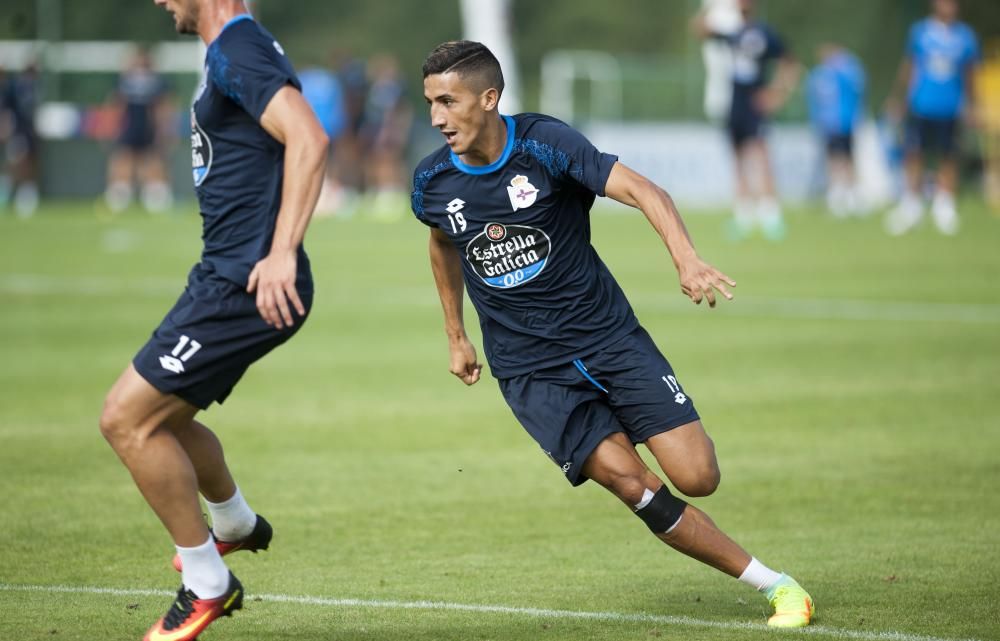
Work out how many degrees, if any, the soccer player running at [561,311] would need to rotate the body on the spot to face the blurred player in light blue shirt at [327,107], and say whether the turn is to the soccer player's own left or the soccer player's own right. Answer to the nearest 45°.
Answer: approximately 135° to the soccer player's own right

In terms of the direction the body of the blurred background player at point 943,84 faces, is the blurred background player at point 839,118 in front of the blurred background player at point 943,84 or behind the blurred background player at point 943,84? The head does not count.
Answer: behind

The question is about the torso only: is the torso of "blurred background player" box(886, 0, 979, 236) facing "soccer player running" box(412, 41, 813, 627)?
yes

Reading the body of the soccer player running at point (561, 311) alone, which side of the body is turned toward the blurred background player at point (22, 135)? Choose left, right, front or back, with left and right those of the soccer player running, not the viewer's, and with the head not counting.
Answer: right

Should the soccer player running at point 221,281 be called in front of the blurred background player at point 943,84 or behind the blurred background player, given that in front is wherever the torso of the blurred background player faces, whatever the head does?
in front

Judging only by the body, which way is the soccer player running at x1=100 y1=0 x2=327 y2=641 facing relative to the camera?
to the viewer's left

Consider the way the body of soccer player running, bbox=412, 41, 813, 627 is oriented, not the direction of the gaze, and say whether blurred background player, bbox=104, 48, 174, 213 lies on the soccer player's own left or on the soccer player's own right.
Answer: on the soccer player's own right

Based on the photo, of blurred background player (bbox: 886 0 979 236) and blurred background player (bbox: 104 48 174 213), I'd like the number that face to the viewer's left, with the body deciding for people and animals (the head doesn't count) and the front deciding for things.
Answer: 0
